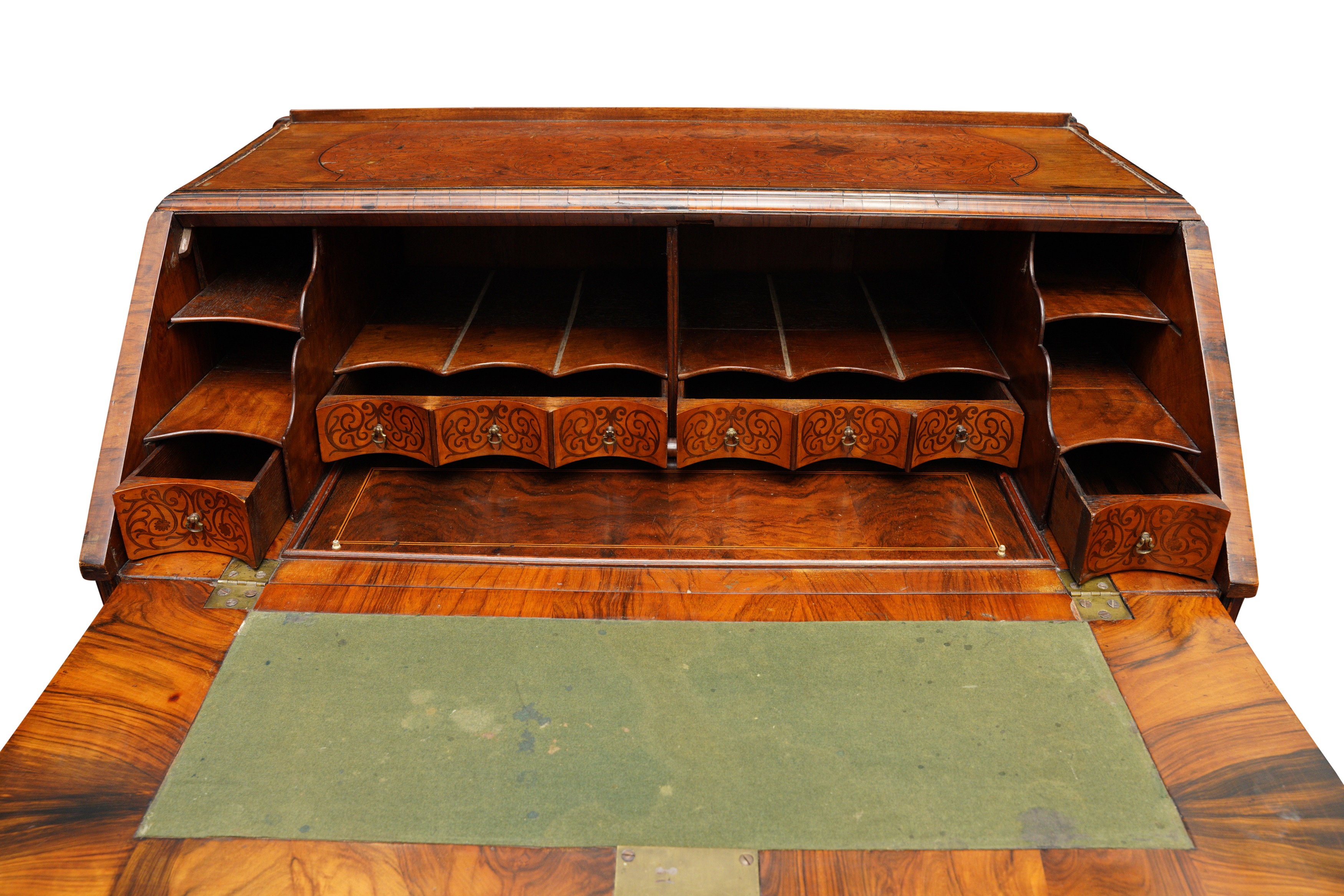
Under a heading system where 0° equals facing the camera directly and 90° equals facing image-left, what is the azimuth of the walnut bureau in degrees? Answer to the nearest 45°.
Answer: approximately 0°
